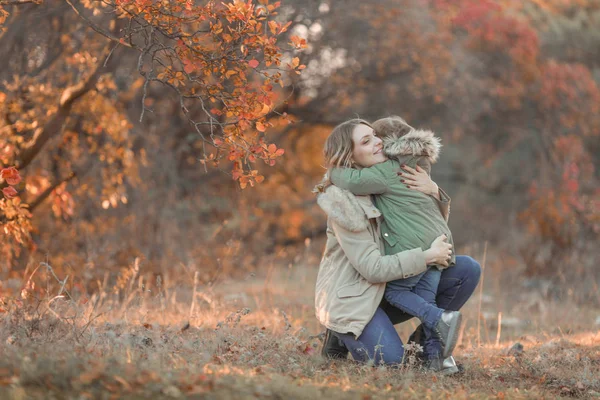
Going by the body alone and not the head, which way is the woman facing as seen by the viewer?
to the viewer's right

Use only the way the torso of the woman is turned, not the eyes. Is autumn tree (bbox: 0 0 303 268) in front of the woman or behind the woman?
behind
